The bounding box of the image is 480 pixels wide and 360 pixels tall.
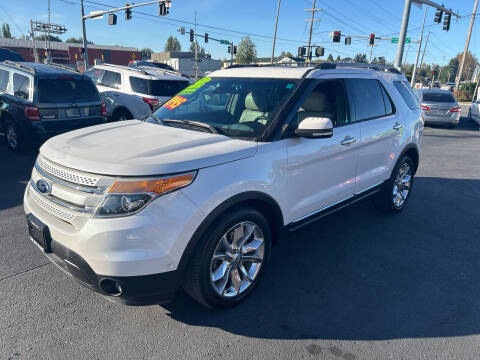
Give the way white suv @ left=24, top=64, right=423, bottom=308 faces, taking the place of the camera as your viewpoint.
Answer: facing the viewer and to the left of the viewer

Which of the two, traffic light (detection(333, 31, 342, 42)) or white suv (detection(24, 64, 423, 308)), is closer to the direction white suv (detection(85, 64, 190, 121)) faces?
the traffic light

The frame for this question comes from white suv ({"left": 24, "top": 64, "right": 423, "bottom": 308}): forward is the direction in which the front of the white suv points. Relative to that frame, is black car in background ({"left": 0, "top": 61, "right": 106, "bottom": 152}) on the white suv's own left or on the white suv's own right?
on the white suv's own right

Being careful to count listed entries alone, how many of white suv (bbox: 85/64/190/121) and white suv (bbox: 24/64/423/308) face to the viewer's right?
0

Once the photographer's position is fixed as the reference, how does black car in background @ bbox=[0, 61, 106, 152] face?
facing away from the viewer and to the left of the viewer

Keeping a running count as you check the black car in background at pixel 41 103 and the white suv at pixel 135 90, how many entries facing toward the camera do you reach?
0

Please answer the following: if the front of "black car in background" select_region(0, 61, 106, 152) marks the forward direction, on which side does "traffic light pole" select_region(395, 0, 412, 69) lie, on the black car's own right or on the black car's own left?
on the black car's own right

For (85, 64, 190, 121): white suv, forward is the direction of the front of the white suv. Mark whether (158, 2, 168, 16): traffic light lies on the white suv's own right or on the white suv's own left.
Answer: on the white suv's own right

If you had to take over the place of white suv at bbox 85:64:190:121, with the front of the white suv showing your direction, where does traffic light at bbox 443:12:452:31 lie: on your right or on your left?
on your right

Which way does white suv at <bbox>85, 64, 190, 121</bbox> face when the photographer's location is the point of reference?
facing away from the viewer and to the left of the viewer

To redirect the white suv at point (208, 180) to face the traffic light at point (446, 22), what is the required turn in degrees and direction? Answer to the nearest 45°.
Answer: approximately 180°

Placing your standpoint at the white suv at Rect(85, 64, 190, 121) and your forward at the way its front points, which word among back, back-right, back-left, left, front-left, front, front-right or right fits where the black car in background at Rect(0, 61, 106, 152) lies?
left

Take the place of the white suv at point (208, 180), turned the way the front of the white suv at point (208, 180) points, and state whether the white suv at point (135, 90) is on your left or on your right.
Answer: on your right

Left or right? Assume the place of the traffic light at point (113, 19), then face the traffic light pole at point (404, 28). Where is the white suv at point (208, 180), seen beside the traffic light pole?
right

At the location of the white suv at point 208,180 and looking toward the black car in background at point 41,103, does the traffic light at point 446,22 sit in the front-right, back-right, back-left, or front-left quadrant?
front-right
